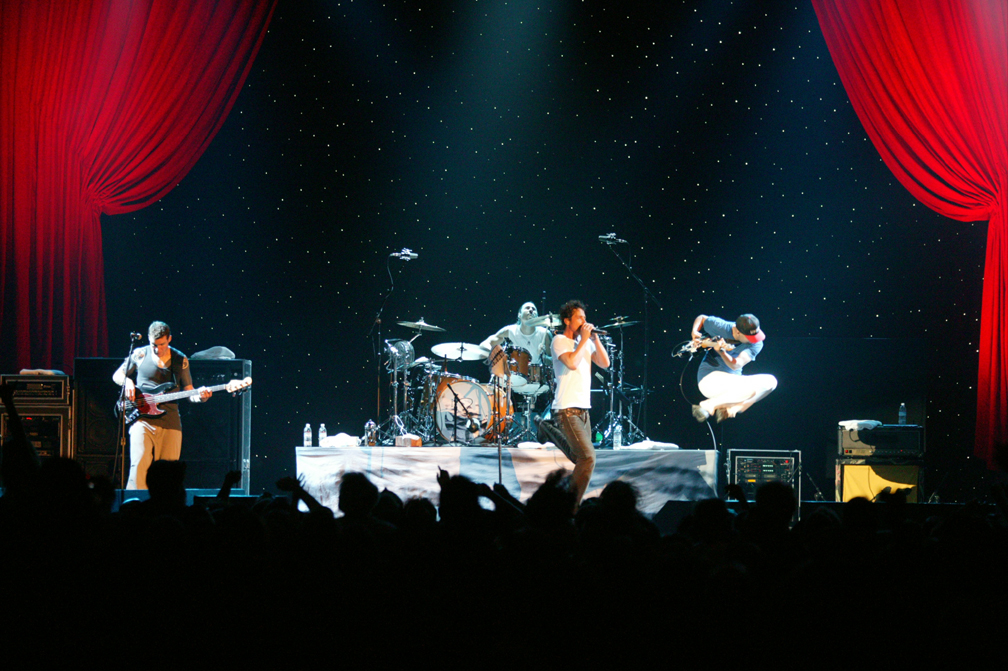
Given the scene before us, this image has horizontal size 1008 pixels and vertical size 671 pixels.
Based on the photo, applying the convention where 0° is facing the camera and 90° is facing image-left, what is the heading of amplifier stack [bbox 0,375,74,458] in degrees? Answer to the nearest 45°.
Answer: approximately 0°

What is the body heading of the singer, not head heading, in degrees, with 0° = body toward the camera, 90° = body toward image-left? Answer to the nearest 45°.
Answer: approximately 315°

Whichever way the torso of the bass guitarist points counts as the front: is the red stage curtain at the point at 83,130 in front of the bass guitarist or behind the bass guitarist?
behind
